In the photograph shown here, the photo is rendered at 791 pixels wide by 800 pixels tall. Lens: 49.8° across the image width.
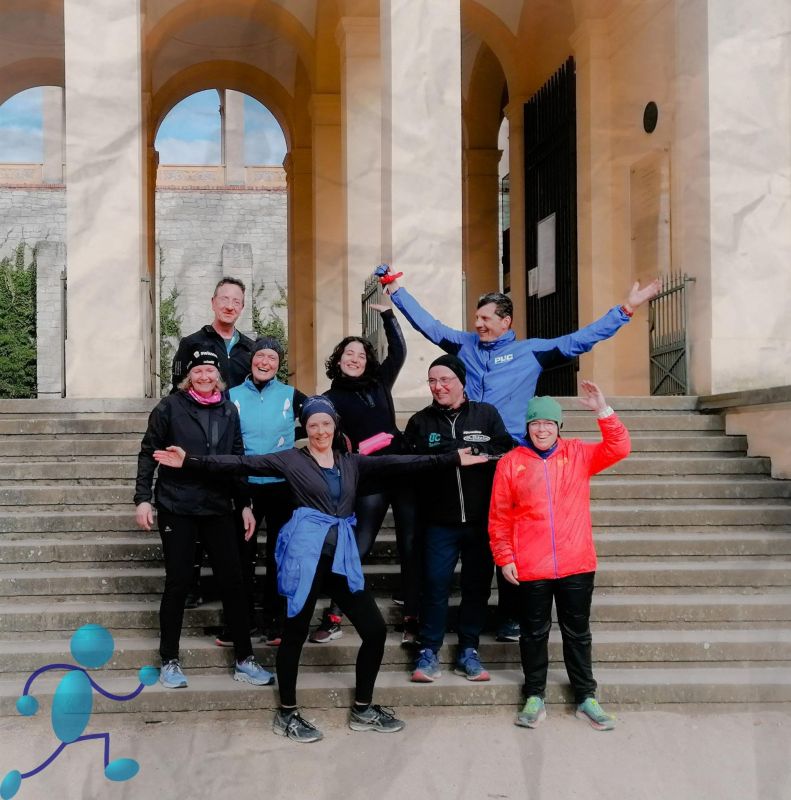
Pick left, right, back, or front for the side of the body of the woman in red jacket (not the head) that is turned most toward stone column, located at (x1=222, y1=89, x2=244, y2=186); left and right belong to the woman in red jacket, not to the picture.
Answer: back

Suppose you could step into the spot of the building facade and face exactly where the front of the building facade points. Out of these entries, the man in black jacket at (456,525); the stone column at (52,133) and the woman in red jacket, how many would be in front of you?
2

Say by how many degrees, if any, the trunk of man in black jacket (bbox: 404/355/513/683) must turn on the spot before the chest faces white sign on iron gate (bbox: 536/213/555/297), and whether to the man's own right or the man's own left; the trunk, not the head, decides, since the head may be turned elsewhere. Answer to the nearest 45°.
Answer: approximately 180°

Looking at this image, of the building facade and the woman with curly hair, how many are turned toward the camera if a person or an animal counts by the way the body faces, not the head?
2

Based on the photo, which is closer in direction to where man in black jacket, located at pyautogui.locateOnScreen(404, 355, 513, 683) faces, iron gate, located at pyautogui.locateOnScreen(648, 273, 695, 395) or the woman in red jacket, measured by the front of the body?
the woman in red jacket

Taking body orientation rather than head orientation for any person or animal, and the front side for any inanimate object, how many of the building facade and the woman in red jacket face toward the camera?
2

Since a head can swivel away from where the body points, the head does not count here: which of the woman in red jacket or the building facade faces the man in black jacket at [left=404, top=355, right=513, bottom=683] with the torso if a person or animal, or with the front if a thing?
the building facade

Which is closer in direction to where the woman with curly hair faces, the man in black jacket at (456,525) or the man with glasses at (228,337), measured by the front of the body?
the man in black jacket
